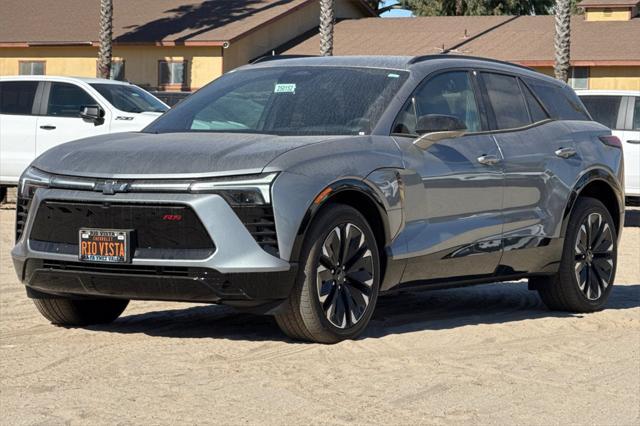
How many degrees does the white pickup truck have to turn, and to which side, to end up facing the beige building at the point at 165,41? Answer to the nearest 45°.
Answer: approximately 135° to its left

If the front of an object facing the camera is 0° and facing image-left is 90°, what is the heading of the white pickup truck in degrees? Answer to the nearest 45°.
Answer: approximately 315°

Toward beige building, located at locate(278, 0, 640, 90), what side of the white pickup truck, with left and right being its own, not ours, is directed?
left

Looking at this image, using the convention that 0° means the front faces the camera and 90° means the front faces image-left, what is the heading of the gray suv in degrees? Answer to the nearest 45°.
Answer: approximately 45°

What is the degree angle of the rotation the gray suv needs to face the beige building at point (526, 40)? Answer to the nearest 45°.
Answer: approximately 135° to its right

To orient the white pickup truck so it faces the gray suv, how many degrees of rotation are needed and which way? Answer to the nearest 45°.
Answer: approximately 45° to its right

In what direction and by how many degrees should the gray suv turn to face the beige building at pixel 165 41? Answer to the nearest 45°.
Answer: approximately 135° to its right
